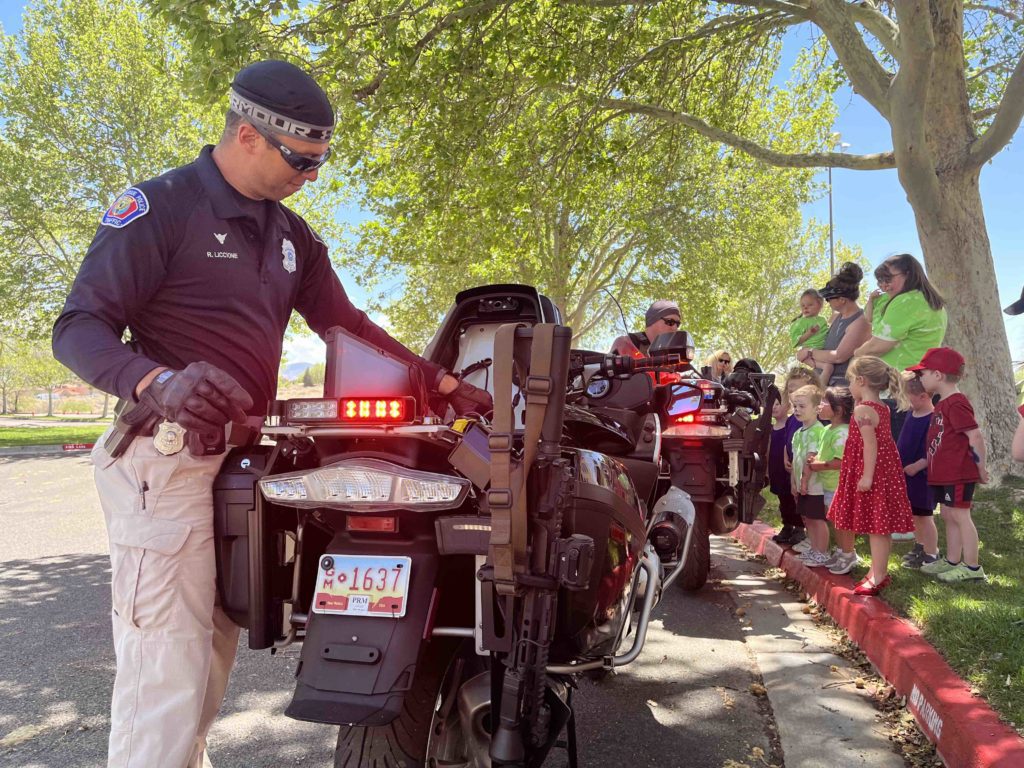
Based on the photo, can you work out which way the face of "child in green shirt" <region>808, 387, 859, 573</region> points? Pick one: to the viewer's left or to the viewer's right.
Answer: to the viewer's left

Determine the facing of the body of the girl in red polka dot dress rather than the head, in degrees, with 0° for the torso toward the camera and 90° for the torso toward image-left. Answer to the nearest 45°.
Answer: approximately 90°

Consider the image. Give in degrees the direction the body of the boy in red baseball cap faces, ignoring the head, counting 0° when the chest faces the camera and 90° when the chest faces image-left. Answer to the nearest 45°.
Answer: approximately 90°

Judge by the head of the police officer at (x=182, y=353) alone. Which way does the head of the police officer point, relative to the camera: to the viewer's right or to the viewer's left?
to the viewer's right

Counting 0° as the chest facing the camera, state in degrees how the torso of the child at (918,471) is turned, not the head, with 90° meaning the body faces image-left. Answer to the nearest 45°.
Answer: approximately 90°

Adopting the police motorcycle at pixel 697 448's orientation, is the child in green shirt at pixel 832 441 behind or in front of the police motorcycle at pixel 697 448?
in front

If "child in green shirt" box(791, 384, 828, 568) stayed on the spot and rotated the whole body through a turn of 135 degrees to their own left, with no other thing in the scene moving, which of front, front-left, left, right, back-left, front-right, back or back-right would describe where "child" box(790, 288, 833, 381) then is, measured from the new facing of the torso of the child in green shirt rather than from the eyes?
left

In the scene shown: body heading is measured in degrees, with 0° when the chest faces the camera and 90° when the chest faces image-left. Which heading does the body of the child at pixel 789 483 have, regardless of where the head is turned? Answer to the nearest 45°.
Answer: approximately 45°

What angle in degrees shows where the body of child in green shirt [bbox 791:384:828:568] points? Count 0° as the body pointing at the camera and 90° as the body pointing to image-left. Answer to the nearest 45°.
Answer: approximately 45°

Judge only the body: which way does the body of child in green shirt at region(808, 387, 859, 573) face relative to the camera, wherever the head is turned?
to the viewer's left
